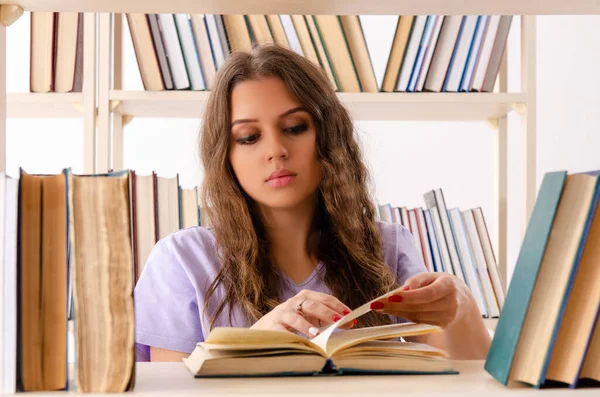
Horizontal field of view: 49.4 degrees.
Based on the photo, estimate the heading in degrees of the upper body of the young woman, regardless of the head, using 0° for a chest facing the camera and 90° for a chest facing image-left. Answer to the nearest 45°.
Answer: approximately 0°

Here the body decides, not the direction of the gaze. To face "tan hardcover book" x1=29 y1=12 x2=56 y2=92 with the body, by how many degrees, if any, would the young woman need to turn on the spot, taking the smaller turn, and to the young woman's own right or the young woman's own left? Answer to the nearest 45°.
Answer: approximately 135° to the young woman's own right

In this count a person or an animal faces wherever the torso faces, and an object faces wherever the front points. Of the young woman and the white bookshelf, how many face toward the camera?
2

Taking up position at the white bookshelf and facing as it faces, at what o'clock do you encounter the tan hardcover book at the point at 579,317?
The tan hardcover book is roughly at 11 o'clock from the white bookshelf.

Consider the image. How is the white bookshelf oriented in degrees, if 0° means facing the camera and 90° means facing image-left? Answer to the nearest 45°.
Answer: approximately 0°

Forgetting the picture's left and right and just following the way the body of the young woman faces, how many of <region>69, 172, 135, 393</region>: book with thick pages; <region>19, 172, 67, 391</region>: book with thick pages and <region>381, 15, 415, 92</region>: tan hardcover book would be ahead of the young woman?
2
